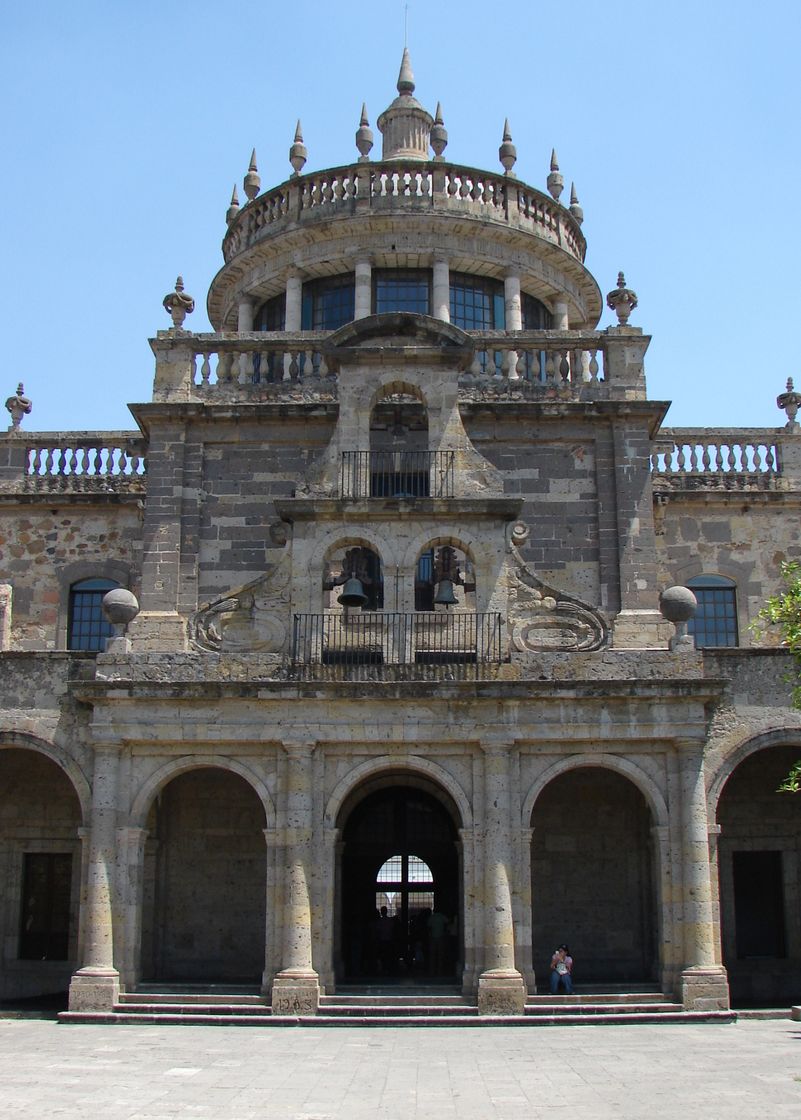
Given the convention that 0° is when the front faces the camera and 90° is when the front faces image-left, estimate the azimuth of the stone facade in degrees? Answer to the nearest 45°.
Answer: approximately 0°
